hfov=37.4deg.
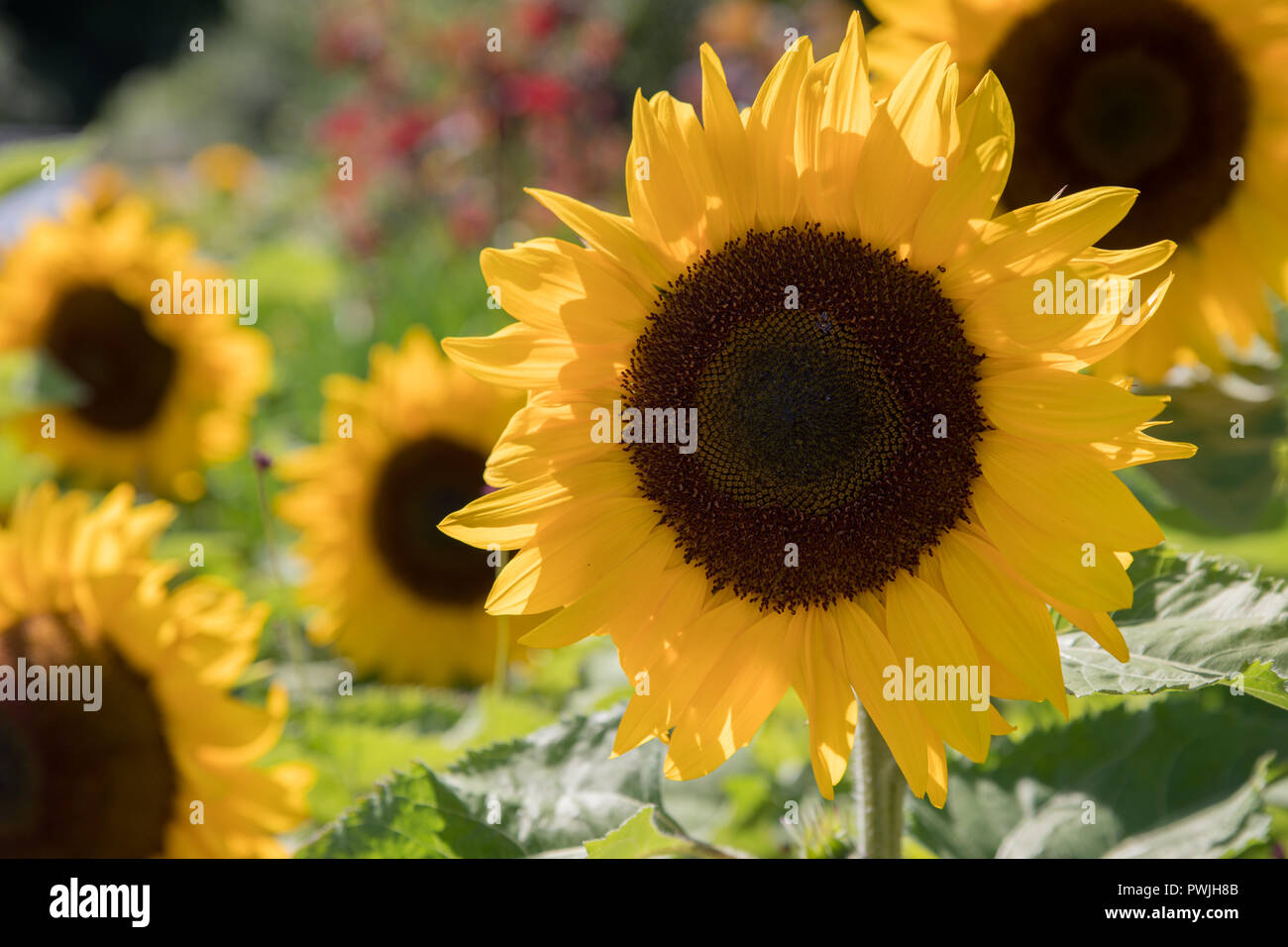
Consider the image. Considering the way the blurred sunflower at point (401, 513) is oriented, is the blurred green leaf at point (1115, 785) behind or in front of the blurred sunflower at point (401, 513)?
in front

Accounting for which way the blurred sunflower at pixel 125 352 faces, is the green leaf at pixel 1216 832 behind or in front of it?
in front

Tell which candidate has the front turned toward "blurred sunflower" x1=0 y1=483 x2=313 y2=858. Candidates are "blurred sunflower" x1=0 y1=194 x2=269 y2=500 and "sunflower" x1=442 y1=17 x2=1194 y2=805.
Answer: "blurred sunflower" x1=0 y1=194 x2=269 y2=500

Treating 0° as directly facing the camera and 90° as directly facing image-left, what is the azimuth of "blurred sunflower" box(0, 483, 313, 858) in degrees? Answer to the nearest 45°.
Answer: approximately 0°
